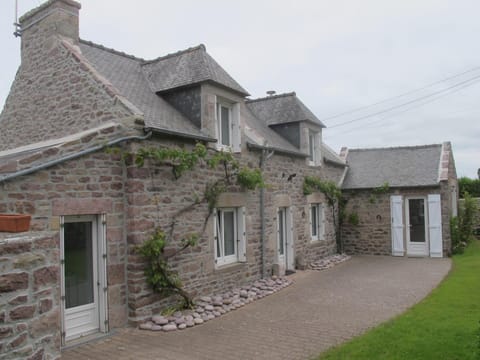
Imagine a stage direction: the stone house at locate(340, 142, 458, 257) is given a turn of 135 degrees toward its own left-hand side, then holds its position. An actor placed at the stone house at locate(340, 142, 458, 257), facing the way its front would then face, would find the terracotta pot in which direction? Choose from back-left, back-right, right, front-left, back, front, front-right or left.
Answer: back-right

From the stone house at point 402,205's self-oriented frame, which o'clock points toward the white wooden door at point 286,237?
The white wooden door is roughly at 1 o'clock from the stone house.

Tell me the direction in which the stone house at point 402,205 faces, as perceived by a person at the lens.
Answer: facing the viewer

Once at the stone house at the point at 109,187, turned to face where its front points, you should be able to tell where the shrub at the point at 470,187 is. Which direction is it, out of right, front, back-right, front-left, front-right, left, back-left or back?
left

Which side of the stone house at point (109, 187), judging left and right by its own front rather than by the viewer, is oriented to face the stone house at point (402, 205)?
left

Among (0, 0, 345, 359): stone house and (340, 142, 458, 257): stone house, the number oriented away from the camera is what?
0

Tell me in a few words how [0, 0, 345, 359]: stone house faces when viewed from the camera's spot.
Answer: facing the viewer and to the right of the viewer

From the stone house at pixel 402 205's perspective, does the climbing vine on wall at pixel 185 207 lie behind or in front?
in front
